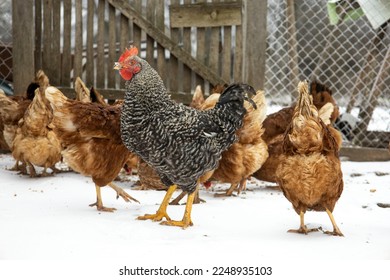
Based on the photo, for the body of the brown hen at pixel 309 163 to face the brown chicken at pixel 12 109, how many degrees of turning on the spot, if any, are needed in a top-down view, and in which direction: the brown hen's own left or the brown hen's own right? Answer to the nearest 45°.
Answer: approximately 45° to the brown hen's own left

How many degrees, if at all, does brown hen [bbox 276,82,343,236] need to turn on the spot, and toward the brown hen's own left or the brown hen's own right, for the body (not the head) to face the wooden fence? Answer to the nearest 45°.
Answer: approximately 45° to the brown hen's own left

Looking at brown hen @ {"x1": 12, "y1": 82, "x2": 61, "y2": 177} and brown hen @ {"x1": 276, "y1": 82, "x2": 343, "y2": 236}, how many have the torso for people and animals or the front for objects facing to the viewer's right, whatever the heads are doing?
0

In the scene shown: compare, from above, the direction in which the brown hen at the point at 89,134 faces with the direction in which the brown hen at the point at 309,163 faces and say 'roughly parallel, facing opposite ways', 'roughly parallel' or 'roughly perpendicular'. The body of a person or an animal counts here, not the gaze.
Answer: roughly perpendicular

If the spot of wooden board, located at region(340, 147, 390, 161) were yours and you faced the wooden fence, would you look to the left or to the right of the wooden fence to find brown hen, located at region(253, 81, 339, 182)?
left

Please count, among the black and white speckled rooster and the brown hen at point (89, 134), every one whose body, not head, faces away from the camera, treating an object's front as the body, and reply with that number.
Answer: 0

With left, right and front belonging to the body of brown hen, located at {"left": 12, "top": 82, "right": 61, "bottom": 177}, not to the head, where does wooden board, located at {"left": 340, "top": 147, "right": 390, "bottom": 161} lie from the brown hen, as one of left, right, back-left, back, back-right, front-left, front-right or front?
right

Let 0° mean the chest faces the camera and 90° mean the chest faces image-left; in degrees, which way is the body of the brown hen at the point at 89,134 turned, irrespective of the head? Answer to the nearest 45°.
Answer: approximately 270°

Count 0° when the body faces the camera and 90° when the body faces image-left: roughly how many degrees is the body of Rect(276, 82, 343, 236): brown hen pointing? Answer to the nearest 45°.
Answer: approximately 180°
